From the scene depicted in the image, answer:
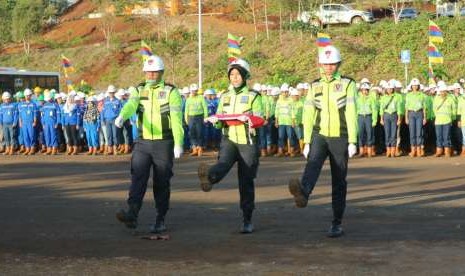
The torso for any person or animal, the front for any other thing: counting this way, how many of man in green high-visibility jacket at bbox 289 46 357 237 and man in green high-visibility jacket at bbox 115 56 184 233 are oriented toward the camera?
2

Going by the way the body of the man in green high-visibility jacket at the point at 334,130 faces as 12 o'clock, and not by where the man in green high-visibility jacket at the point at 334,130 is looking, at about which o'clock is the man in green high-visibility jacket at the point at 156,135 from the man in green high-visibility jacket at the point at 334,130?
the man in green high-visibility jacket at the point at 156,135 is roughly at 3 o'clock from the man in green high-visibility jacket at the point at 334,130.

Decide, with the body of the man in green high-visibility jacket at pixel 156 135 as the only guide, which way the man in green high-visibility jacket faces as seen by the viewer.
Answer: toward the camera

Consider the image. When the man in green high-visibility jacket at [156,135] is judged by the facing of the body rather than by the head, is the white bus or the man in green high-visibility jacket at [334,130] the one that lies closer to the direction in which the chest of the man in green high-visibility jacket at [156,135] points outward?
the man in green high-visibility jacket

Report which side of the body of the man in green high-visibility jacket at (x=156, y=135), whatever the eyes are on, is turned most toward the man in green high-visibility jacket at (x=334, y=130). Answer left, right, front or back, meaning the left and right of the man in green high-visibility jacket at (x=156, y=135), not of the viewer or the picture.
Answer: left

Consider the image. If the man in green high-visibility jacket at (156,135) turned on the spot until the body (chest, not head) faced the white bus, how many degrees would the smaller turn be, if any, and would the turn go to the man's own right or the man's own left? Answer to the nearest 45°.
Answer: approximately 180°

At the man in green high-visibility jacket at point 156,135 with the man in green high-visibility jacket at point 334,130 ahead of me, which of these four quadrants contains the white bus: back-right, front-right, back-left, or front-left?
back-left

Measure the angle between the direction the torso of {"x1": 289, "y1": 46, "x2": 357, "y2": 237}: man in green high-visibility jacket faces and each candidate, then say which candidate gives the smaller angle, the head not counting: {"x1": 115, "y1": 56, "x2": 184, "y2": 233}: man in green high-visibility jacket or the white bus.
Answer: the man in green high-visibility jacket
